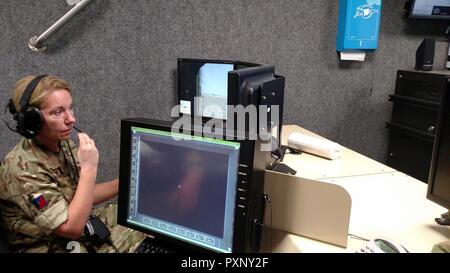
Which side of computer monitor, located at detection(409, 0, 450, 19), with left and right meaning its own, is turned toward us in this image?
front

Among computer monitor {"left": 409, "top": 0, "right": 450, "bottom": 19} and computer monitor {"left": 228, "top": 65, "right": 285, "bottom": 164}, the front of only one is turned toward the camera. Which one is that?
computer monitor {"left": 409, "top": 0, "right": 450, "bottom": 19}

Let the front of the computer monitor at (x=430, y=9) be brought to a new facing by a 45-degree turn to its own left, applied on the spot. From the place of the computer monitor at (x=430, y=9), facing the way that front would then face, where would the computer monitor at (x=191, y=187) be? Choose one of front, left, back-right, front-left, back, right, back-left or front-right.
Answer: front-right

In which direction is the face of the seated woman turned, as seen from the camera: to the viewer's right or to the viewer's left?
to the viewer's right

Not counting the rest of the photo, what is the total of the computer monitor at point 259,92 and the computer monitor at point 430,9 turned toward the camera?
1

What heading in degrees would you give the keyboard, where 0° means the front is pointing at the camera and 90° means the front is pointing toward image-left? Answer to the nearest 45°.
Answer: approximately 45°

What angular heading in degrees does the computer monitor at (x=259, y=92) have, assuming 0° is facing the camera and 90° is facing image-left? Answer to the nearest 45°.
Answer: approximately 135°

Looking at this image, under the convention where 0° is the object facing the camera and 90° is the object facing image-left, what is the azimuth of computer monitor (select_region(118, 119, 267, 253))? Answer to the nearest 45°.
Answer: approximately 45°

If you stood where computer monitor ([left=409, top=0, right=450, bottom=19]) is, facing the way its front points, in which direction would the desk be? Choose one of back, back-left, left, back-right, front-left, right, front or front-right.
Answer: front

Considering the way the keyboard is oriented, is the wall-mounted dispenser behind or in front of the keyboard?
behind

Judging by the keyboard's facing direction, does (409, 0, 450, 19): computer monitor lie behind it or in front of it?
behind

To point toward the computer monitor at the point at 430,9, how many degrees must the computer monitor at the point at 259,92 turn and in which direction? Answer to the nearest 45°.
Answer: approximately 90° to its right
